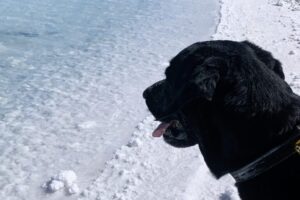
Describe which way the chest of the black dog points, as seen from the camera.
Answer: to the viewer's left
